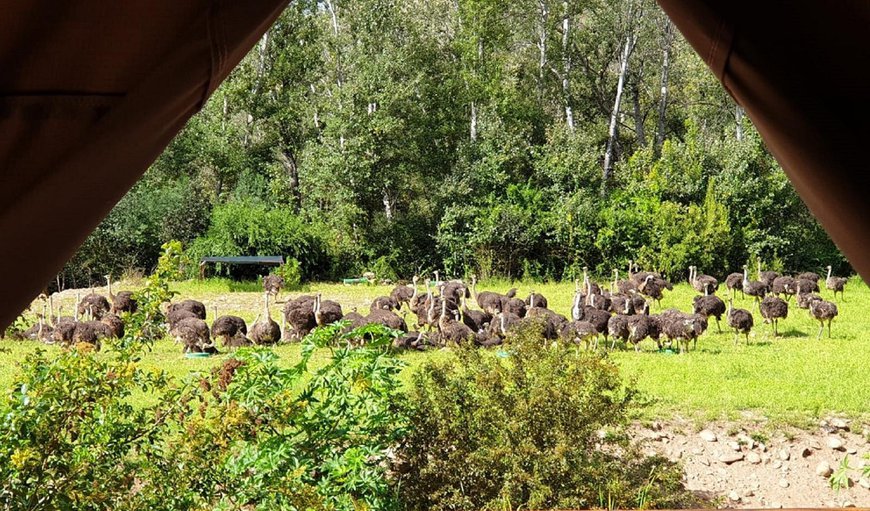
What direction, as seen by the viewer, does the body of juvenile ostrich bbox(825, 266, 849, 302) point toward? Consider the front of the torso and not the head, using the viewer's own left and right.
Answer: facing to the left of the viewer

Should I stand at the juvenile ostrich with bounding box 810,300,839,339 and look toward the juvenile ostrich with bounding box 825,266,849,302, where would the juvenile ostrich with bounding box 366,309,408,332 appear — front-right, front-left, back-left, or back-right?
back-left

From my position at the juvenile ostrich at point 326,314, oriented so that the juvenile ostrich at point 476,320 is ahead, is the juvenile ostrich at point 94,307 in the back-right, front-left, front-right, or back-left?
back-left

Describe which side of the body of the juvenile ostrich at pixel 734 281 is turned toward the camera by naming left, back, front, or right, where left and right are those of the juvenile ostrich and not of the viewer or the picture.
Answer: left

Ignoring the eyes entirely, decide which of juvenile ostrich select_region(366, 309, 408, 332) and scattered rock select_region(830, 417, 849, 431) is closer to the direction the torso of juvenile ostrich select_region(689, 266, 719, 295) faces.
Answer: the juvenile ostrich

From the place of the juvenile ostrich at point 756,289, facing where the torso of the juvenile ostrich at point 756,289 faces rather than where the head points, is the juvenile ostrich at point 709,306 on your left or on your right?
on your left

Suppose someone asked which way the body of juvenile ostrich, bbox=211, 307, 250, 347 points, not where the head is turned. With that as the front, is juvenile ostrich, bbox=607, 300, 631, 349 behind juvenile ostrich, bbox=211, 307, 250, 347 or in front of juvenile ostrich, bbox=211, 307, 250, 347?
behind

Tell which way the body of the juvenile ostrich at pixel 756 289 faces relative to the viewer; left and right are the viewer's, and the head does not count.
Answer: facing to the left of the viewer

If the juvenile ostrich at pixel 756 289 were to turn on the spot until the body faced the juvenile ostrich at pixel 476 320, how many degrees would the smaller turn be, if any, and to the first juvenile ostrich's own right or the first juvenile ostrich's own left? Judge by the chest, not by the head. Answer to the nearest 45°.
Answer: approximately 45° to the first juvenile ostrich's own left

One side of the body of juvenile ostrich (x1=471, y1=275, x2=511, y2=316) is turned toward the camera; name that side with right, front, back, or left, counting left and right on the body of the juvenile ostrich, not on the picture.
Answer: left
